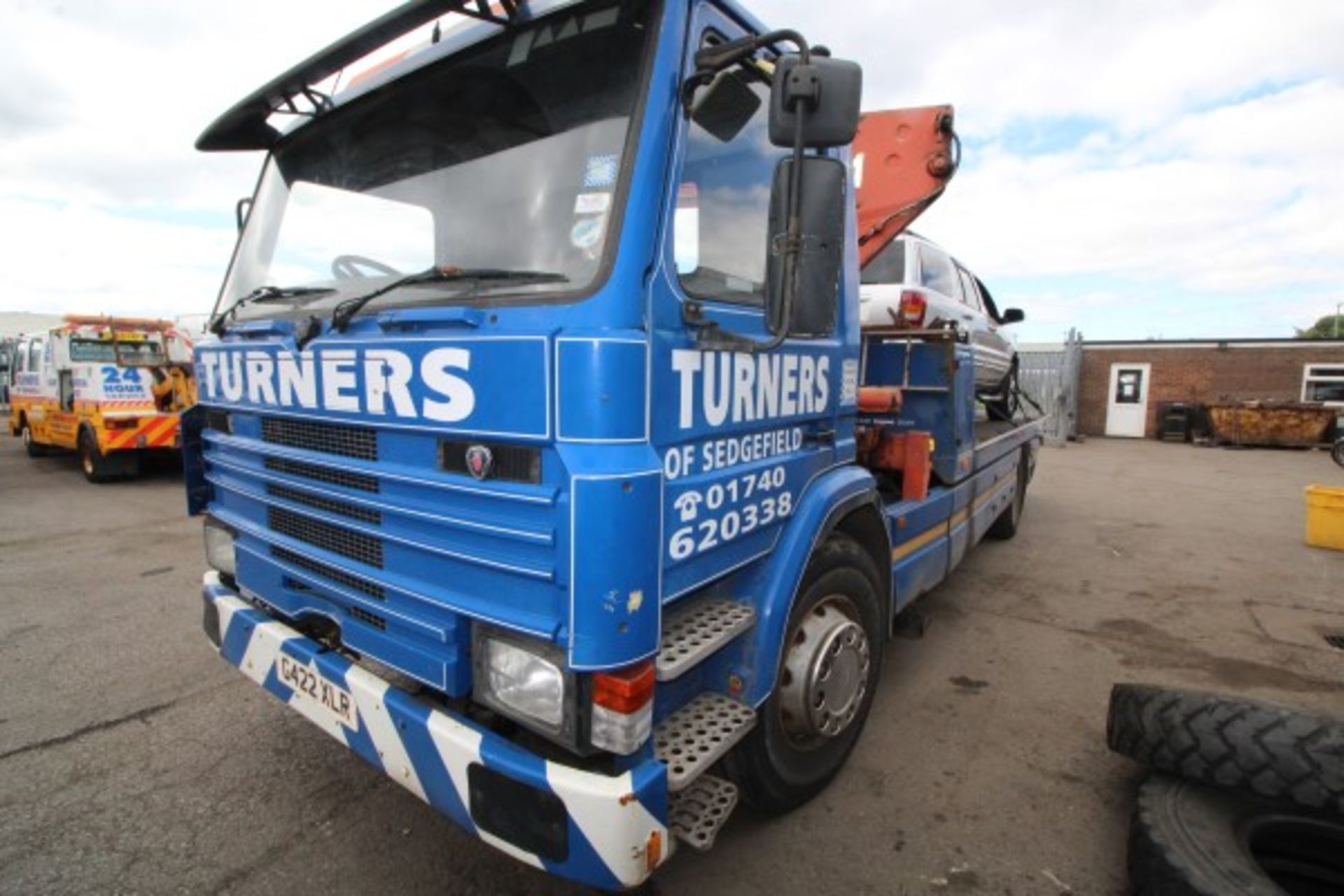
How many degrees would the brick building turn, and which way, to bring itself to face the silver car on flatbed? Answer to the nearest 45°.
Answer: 0° — it already faces it

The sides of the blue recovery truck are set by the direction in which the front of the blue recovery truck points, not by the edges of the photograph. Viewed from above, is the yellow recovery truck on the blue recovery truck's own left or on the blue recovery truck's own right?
on the blue recovery truck's own right

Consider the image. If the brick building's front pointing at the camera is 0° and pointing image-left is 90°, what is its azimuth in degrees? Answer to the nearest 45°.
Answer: approximately 0°

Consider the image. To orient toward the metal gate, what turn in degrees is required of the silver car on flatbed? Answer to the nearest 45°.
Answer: approximately 45° to its left

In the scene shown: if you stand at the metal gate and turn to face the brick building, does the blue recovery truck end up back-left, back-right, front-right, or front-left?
back-right

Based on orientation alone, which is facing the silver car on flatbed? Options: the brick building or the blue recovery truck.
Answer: the brick building

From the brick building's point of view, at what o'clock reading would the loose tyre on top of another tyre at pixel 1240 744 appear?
The loose tyre on top of another tyre is roughly at 12 o'clock from the brick building.

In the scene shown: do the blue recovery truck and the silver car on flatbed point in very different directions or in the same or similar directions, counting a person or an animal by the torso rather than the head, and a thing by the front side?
very different directions

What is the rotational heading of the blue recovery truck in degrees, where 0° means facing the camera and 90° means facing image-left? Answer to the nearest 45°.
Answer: approximately 45°

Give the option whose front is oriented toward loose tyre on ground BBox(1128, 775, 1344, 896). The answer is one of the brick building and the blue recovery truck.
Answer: the brick building
